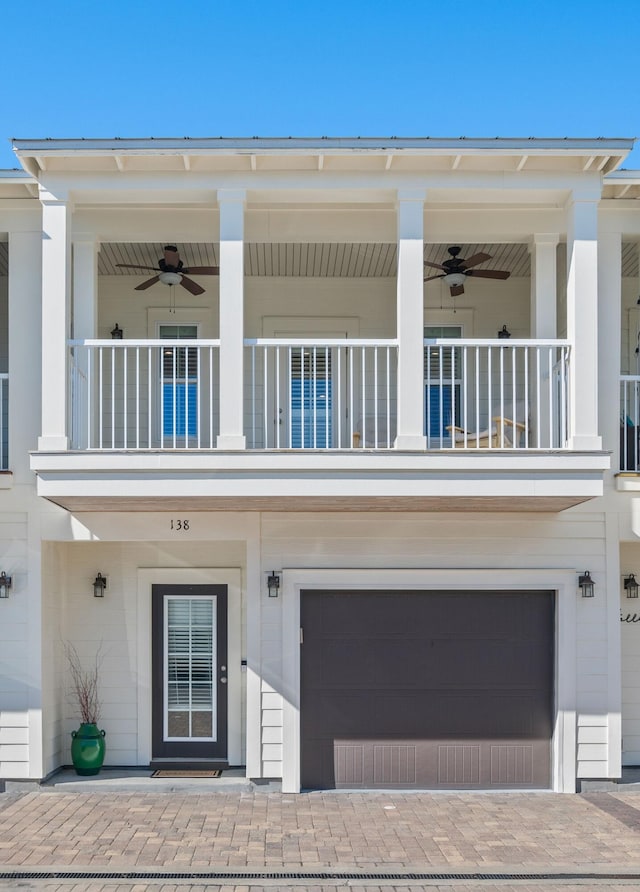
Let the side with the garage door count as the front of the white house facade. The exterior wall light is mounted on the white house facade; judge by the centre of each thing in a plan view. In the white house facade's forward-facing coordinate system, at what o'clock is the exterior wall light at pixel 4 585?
The exterior wall light is roughly at 3 o'clock from the white house facade.

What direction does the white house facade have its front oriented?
toward the camera

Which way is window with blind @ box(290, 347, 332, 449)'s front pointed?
toward the camera

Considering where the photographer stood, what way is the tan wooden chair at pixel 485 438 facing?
facing the viewer and to the left of the viewer

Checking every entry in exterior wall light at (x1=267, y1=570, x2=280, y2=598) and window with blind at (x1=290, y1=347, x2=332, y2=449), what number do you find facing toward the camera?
2

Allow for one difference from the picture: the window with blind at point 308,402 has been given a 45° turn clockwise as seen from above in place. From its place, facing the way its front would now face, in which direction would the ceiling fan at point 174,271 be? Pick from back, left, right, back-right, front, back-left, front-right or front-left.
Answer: front

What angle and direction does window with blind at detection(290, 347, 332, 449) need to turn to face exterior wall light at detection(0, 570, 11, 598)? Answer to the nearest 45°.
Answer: approximately 45° to its right

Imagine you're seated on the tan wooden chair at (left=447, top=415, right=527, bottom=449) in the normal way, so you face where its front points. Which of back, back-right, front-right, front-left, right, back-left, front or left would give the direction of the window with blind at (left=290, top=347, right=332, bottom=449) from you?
right
